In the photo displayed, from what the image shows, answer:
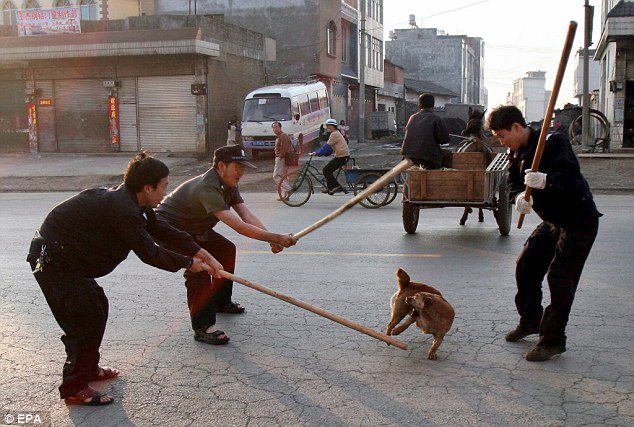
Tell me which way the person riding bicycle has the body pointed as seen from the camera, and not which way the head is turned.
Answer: to the viewer's left

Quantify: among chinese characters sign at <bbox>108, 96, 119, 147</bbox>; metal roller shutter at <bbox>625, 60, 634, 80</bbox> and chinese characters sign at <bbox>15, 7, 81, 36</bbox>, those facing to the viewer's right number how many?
0

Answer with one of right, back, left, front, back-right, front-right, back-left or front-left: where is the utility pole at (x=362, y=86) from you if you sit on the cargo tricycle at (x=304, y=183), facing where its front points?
right

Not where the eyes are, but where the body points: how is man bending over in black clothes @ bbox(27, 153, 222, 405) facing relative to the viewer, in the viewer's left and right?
facing to the right of the viewer

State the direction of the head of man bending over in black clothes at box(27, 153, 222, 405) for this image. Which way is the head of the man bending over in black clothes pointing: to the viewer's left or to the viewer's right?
to the viewer's right

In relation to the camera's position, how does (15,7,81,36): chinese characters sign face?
facing the viewer

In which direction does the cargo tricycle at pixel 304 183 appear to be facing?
to the viewer's left

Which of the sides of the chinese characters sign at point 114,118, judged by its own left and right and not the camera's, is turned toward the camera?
front

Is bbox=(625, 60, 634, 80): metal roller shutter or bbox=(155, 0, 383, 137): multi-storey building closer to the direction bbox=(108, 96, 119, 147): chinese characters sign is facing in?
the metal roller shutter

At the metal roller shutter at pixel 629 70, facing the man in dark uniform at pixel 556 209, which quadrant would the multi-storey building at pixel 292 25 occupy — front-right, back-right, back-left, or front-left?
back-right

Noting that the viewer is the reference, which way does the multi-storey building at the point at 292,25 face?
facing the viewer and to the right of the viewer
